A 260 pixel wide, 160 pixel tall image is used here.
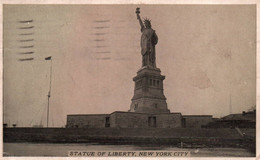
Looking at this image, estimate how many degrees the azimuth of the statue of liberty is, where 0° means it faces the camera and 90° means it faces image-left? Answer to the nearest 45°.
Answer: approximately 0°
